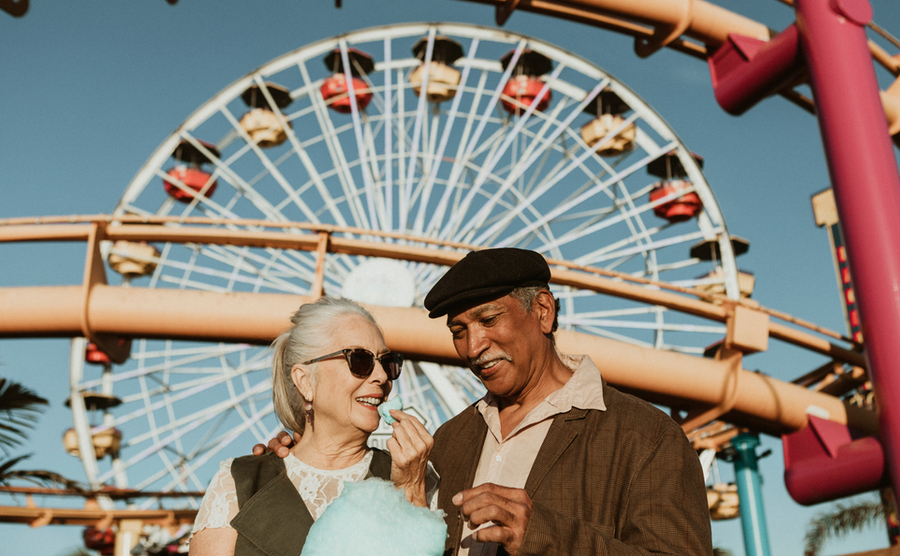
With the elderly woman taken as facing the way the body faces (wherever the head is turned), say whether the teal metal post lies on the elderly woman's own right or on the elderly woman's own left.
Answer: on the elderly woman's own left

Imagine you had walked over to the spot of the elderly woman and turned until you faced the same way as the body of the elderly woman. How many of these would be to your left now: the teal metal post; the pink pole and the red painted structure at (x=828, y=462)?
3

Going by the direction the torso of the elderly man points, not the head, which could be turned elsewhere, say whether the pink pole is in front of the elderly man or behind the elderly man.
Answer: behind

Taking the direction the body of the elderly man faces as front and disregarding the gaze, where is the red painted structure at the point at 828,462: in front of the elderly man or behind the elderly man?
behind

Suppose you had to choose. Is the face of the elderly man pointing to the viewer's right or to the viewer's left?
to the viewer's left

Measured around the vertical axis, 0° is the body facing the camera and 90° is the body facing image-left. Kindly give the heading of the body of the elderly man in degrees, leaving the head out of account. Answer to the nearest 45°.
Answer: approximately 45°

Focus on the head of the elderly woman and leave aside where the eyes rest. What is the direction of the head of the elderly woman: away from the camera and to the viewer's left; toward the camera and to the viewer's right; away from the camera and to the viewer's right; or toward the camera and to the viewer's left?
toward the camera and to the viewer's right

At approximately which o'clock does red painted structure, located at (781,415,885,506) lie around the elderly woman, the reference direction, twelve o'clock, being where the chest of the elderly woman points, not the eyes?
The red painted structure is roughly at 9 o'clock from the elderly woman.

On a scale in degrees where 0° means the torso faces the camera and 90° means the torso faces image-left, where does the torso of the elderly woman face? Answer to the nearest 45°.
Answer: approximately 315°

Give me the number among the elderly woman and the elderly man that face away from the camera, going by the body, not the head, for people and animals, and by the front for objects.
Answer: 0
